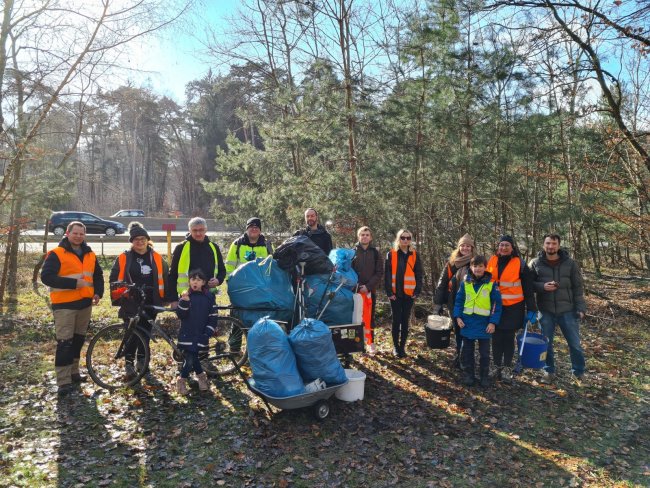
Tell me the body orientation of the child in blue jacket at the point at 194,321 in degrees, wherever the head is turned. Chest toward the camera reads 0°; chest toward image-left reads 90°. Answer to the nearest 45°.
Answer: approximately 0°

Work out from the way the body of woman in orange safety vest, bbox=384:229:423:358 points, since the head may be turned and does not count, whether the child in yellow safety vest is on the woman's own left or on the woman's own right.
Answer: on the woman's own left

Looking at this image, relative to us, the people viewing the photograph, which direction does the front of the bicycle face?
facing to the left of the viewer

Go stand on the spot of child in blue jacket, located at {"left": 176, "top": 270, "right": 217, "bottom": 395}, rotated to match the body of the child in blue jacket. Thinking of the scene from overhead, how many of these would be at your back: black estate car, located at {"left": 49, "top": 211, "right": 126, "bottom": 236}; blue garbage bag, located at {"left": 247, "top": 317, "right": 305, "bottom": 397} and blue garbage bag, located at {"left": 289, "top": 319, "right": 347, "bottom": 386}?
1
